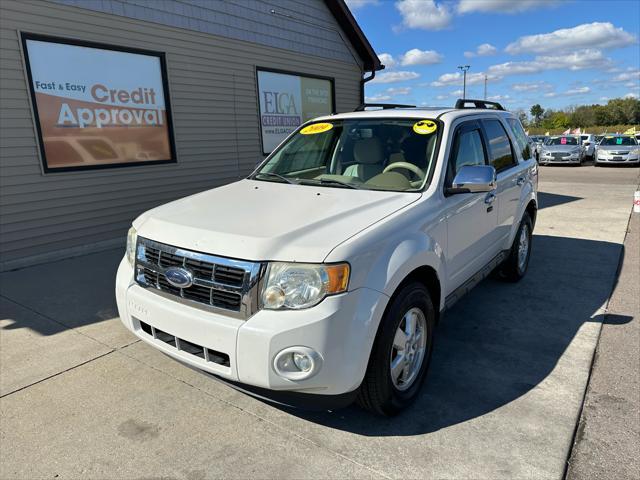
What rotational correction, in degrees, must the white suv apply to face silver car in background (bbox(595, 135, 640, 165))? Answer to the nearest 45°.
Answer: approximately 180°

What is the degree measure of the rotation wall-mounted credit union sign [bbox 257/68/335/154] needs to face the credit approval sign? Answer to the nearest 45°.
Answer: approximately 90° to its right

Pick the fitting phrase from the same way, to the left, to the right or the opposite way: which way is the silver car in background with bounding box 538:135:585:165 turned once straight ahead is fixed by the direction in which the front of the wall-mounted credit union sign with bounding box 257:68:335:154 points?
to the right

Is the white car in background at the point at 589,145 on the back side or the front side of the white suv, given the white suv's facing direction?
on the back side

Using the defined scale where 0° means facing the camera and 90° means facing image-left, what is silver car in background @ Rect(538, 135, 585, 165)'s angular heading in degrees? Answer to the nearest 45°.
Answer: approximately 0°

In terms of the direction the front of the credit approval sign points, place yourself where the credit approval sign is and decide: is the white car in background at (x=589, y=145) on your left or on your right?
on your left

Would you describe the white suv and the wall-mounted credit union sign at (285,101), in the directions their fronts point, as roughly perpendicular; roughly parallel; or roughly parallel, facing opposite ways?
roughly perpendicular

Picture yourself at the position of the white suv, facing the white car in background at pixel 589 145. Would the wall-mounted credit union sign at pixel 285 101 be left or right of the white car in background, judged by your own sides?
left

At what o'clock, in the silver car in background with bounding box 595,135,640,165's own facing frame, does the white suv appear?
The white suv is roughly at 12 o'clock from the silver car in background.

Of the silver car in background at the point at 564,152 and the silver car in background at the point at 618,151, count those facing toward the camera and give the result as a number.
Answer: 2

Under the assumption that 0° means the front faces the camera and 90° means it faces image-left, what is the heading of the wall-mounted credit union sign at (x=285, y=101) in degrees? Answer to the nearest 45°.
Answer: approximately 315°

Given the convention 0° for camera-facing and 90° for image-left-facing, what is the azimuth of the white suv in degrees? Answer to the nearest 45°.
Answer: approximately 45°

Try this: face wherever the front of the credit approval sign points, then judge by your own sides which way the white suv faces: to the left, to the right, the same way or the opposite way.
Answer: to the right

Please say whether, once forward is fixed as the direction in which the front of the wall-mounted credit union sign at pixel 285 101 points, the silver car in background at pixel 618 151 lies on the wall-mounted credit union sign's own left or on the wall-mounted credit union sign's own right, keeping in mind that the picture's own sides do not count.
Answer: on the wall-mounted credit union sign's own left
